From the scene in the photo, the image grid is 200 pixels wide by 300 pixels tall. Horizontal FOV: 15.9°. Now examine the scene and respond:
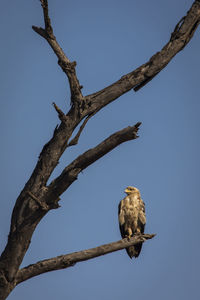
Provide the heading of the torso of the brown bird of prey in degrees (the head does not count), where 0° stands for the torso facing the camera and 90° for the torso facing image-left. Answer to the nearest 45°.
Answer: approximately 0°
